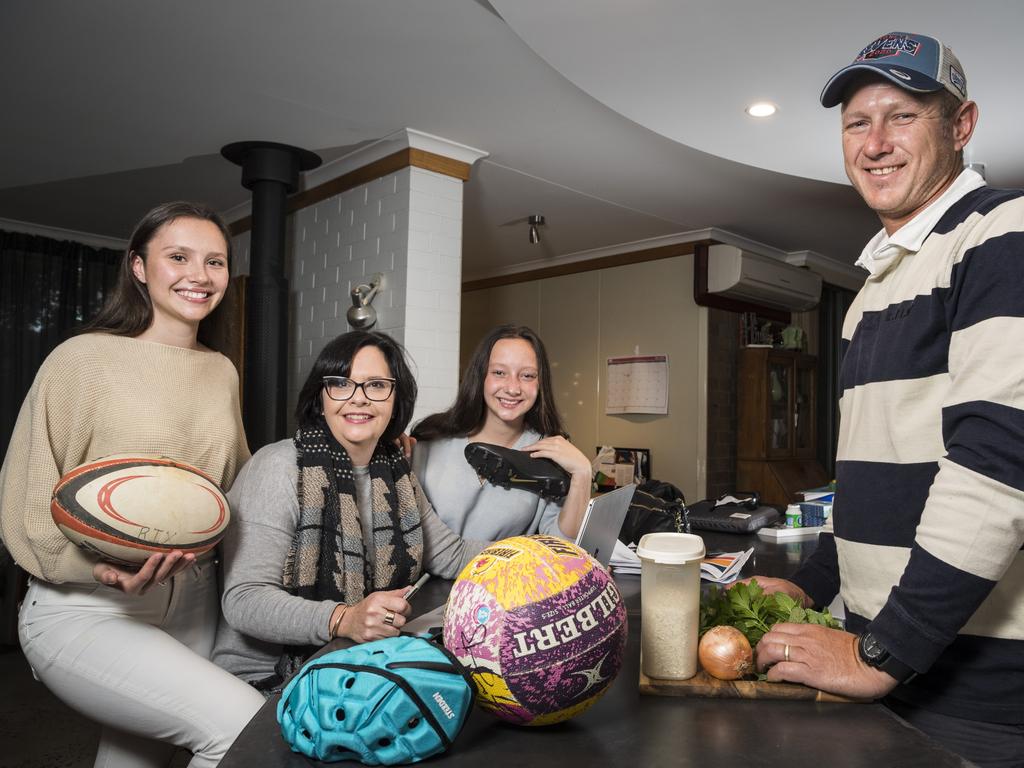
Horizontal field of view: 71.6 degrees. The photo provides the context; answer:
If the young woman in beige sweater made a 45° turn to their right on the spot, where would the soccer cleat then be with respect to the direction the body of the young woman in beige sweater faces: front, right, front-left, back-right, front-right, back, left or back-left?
left

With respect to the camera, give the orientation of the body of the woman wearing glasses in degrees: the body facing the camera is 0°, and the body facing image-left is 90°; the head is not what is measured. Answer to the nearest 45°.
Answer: approximately 315°

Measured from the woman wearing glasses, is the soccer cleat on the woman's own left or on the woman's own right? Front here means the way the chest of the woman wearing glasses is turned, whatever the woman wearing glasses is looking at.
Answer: on the woman's own left

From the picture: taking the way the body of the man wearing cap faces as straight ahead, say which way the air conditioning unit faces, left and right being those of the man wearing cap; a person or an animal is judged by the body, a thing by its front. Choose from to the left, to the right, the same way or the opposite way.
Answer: to the left

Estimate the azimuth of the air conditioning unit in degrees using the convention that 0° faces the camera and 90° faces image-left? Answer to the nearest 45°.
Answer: approximately 315°

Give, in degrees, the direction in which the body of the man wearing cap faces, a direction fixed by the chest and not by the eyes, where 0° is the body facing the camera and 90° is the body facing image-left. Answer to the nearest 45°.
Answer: approximately 45°

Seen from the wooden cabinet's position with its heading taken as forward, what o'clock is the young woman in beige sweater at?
The young woman in beige sweater is roughly at 2 o'clock from the wooden cabinet.

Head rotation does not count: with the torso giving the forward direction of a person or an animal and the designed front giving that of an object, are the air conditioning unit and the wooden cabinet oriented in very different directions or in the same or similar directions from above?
same or similar directions

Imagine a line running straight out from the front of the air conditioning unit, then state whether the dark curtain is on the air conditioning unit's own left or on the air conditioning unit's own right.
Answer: on the air conditioning unit's own right

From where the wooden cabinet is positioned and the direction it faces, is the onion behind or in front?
in front

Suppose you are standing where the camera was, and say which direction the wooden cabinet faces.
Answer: facing the viewer and to the right of the viewer

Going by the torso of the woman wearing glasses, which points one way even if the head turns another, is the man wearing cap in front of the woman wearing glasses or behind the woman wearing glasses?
in front

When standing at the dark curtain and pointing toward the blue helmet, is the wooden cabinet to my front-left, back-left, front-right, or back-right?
front-left

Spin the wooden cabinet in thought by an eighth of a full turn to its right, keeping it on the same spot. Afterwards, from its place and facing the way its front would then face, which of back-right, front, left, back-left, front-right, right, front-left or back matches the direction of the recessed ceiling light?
front

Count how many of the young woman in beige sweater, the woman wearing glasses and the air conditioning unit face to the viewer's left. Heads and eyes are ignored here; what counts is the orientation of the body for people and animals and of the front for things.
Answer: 0

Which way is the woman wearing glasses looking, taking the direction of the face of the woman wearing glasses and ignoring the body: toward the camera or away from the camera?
toward the camera

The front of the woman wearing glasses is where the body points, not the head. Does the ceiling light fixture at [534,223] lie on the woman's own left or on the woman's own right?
on the woman's own left
